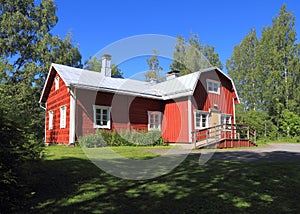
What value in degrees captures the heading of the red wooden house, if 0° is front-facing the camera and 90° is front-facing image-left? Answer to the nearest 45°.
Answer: approximately 315°

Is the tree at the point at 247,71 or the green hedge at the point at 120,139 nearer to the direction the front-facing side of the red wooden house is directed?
the green hedge

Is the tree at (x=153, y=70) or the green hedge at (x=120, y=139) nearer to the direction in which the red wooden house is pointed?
the green hedge

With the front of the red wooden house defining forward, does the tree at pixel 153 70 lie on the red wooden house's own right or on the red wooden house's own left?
on the red wooden house's own left

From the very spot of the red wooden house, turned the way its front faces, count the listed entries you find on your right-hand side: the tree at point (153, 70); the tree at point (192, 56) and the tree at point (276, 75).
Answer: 0

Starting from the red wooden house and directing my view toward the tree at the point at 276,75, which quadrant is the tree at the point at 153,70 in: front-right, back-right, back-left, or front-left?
front-left

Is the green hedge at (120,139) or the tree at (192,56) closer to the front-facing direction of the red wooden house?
the green hedge

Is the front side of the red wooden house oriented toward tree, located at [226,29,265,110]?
no

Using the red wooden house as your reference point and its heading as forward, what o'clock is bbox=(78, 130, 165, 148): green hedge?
The green hedge is roughly at 2 o'clock from the red wooden house.

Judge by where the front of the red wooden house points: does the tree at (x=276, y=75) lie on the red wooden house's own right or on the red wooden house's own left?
on the red wooden house's own left

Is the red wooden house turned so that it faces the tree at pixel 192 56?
no
